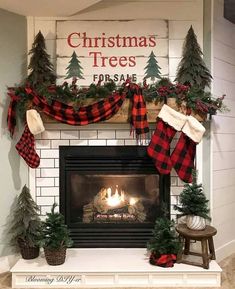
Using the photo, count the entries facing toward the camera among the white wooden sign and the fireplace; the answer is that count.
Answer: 2

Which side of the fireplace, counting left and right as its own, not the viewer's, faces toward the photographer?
front

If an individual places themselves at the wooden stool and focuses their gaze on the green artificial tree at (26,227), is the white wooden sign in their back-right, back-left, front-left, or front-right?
front-right

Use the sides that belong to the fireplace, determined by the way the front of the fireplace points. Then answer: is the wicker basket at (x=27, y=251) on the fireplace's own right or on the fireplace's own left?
on the fireplace's own right

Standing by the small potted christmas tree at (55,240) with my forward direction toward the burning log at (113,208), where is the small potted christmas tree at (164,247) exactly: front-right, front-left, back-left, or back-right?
front-right

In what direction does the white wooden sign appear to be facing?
toward the camera

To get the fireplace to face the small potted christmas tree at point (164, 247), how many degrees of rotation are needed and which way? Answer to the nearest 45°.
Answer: approximately 45° to its left
